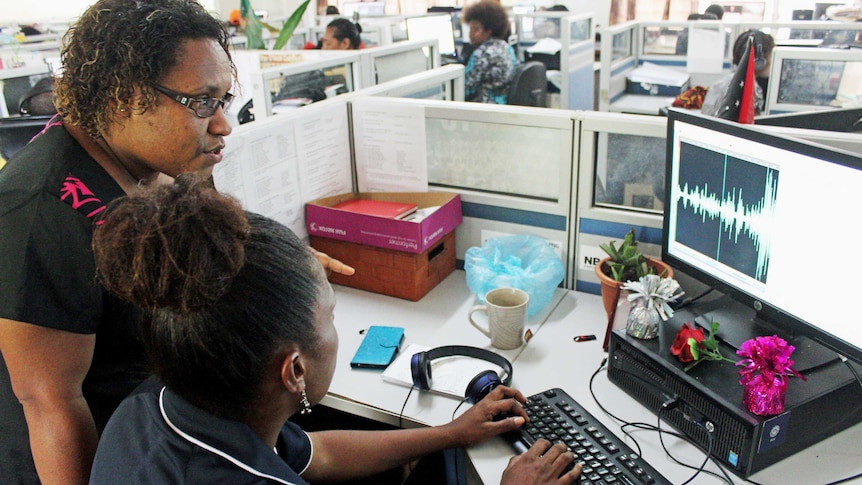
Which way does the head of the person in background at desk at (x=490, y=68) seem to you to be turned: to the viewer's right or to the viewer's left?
to the viewer's left

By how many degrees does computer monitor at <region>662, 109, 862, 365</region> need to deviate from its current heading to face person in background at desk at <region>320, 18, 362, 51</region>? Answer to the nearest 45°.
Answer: approximately 90° to its right

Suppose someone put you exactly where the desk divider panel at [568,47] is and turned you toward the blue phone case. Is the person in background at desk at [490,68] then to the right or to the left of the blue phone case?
right

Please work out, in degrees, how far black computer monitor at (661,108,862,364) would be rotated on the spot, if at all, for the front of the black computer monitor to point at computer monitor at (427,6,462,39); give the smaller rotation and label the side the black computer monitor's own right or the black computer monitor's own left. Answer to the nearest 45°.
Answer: approximately 90° to the black computer monitor's own right

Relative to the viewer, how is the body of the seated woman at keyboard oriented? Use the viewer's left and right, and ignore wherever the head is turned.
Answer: facing away from the viewer and to the right of the viewer

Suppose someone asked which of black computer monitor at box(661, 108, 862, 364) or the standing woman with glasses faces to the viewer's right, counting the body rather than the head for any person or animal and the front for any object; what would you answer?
the standing woman with glasses

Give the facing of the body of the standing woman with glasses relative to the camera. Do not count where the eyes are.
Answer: to the viewer's right

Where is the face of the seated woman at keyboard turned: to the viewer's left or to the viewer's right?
to the viewer's right

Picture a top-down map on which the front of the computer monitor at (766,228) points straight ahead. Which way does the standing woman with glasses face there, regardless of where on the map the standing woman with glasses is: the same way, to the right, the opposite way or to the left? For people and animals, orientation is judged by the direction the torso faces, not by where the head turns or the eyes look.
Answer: the opposite way

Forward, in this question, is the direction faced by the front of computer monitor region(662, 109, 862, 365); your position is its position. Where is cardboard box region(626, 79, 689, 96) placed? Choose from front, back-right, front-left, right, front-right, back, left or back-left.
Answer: back-right

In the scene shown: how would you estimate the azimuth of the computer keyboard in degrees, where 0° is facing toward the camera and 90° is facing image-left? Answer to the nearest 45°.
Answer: approximately 45°
